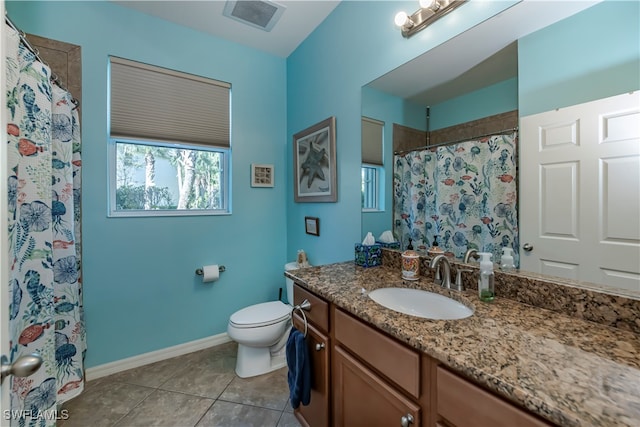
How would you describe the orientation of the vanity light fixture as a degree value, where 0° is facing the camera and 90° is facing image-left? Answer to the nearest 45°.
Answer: approximately 45°

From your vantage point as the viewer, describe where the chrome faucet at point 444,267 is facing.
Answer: facing the viewer and to the left of the viewer

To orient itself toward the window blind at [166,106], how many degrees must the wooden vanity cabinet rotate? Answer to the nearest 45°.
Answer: approximately 45° to its right

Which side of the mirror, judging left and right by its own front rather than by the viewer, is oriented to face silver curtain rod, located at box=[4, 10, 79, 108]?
front

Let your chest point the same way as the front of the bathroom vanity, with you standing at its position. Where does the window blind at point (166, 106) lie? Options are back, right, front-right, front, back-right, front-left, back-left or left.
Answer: front-right

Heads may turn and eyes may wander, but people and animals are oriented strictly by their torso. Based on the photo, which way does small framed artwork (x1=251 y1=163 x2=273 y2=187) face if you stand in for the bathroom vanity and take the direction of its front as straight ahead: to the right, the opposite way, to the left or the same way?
to the left

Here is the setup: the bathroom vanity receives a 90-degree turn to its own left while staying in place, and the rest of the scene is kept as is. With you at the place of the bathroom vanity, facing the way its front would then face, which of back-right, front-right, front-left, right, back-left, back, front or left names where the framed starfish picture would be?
back

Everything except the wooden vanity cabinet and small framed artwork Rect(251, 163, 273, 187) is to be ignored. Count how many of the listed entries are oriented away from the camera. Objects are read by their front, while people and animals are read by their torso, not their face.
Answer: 0

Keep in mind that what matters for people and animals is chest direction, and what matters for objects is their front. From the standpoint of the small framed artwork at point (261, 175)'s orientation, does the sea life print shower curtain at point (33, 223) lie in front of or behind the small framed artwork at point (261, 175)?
in front

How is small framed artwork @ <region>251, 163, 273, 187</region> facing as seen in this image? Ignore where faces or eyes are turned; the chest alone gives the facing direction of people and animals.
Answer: toward the camera
